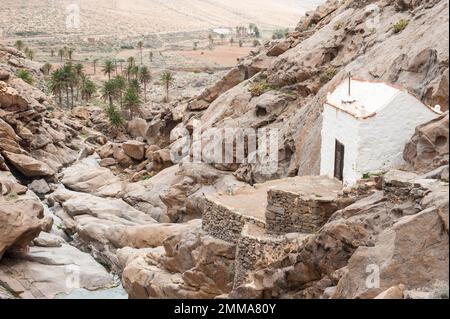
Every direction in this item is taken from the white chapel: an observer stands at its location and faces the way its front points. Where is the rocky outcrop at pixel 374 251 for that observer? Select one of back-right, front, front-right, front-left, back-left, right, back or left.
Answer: front-left

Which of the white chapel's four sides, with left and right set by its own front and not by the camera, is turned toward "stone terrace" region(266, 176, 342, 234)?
front

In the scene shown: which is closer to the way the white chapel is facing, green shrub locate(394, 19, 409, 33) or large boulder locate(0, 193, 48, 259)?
the large boulder

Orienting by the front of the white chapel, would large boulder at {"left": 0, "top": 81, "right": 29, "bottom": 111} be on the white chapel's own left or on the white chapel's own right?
on the white chapel's own right

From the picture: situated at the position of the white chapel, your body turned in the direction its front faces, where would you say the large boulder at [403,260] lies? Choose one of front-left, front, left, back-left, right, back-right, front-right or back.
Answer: front-left

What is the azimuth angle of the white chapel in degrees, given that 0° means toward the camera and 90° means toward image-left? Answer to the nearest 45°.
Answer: approximately 45°

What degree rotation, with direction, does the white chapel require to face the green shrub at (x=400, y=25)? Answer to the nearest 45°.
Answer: approximately 135° to its right
